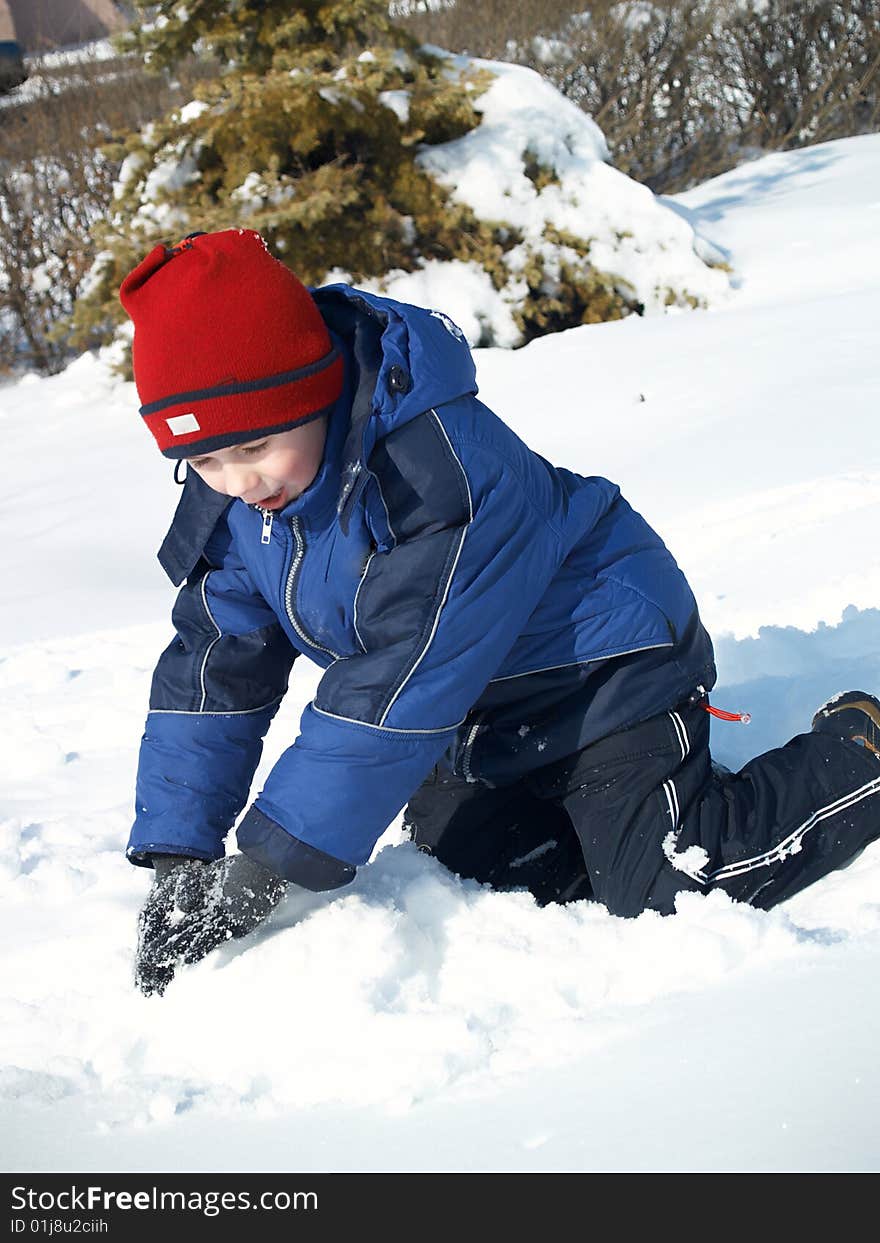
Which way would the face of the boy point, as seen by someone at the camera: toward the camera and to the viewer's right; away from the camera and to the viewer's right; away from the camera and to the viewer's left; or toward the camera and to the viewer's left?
toward the camera and to the viewer's left

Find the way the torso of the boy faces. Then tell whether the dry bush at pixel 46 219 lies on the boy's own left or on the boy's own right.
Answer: on the boy's own right

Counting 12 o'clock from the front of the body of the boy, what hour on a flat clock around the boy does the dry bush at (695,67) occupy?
The dry bush is roughly at 5 o'clock from the boy.

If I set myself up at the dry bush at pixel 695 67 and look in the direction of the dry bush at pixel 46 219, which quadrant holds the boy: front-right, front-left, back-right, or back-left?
front-left

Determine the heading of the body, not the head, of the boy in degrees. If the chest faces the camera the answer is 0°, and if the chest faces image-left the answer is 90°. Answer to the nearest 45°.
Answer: approximately 45°

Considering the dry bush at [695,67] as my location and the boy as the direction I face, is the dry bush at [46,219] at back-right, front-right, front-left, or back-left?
front-right
